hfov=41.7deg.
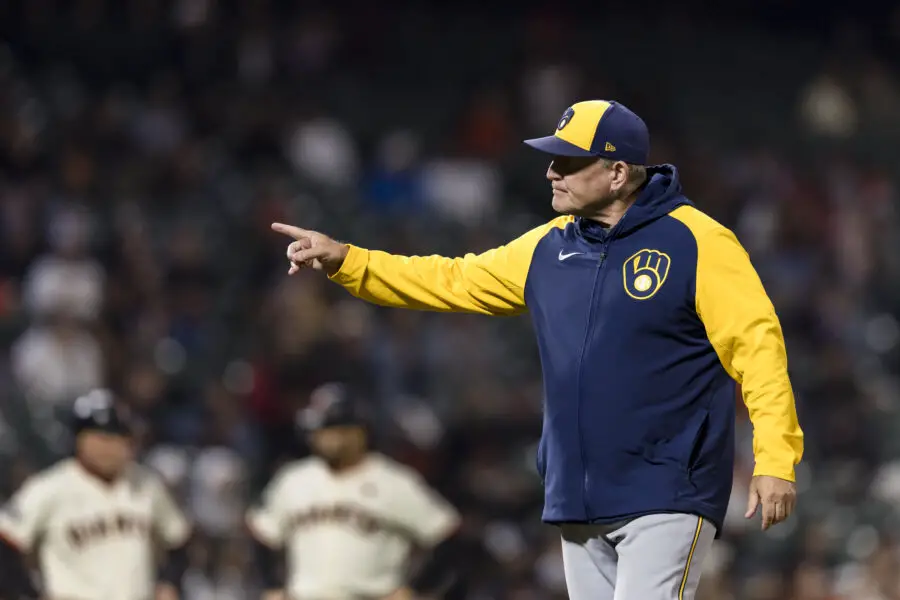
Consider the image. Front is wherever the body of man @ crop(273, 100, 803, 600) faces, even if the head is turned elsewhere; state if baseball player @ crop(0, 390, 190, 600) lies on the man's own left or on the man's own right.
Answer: on the man's own right

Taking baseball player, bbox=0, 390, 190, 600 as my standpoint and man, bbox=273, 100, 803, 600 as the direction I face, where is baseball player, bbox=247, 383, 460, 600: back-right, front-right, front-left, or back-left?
front-left

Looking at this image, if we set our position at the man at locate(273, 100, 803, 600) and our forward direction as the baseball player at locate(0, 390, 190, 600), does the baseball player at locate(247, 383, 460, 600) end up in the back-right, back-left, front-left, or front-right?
front-right

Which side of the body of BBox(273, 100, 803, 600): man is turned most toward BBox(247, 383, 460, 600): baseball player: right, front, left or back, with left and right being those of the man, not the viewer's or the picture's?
right

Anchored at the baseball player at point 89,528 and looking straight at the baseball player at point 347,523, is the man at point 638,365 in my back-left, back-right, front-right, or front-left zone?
front-right

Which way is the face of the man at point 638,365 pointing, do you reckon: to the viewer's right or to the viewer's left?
to the viewer's left
